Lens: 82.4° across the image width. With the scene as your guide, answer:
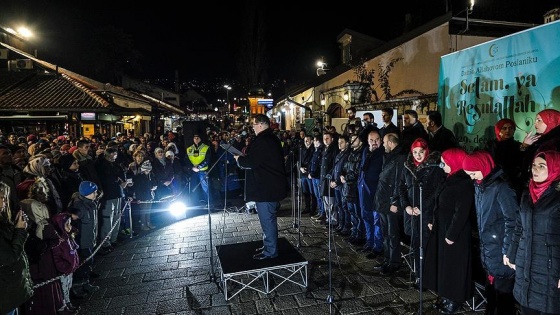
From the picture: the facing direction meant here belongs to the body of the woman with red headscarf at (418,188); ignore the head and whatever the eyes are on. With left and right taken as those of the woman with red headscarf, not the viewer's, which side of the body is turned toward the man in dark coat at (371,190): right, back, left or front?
right

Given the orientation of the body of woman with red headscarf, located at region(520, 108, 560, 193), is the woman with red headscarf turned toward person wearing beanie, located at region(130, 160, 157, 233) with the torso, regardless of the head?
yes

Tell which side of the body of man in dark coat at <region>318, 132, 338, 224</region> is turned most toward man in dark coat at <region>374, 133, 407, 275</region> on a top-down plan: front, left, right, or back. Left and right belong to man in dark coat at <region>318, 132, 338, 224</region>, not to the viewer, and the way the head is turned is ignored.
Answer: left

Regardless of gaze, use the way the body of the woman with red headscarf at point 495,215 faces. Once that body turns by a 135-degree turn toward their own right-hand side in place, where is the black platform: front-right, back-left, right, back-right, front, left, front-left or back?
left

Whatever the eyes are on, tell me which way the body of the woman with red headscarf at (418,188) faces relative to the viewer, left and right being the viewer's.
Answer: facing the viewer and to the left of the viewer

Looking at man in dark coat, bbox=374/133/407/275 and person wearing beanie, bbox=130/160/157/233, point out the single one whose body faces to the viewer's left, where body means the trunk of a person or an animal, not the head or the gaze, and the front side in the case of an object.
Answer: the man in dark coat

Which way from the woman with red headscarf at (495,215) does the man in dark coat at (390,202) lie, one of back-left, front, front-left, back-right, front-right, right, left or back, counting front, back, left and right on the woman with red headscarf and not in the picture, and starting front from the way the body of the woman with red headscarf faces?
right

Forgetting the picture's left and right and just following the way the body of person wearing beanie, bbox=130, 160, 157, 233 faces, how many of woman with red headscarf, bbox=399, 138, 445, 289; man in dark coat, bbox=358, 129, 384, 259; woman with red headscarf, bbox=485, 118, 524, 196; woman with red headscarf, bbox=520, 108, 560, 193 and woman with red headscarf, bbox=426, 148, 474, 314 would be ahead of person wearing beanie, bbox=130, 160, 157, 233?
5

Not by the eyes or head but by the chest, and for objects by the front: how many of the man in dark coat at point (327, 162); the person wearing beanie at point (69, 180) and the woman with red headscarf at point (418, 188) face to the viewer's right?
1

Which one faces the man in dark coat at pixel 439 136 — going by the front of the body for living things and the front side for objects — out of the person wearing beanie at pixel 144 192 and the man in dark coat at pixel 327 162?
the person wearing beanie

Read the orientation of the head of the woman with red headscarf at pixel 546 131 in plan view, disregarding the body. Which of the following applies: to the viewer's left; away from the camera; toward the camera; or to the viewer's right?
to the viewer's left

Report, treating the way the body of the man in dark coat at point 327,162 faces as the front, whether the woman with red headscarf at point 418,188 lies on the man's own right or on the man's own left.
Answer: on the man's own left

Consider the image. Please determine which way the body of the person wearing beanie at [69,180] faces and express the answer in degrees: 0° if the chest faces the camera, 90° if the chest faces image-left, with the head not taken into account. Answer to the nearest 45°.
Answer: approximately 270°
